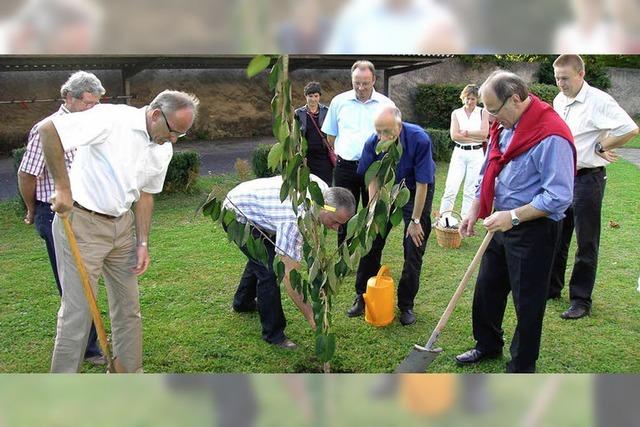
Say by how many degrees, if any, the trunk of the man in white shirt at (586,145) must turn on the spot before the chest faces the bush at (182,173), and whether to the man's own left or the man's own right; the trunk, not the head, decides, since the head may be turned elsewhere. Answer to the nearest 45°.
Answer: approximately 45° to the man's own right

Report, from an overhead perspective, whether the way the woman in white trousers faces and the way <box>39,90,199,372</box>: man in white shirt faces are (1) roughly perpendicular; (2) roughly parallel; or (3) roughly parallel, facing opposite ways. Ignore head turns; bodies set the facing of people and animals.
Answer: roughly perpendicular

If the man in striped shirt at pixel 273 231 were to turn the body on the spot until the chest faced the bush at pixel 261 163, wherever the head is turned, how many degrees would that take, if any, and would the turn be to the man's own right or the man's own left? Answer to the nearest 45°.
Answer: approximately 90° to the man's own left

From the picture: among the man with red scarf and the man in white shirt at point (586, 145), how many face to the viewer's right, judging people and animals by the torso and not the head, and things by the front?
0

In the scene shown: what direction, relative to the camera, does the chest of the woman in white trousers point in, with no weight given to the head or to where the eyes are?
toward the camera

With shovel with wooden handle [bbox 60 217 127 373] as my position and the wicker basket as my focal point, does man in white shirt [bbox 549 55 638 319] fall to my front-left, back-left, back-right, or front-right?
front-right

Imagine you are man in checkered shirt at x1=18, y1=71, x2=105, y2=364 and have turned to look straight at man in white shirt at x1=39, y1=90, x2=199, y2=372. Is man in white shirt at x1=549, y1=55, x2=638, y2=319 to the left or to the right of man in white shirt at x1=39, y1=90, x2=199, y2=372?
left

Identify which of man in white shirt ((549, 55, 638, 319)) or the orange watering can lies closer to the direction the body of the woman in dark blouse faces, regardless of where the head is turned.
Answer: the orange watering can

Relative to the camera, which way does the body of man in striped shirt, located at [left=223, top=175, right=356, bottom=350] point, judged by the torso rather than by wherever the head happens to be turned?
to the viewer's right

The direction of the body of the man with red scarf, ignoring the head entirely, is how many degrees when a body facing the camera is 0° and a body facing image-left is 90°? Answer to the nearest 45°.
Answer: approximately 45°

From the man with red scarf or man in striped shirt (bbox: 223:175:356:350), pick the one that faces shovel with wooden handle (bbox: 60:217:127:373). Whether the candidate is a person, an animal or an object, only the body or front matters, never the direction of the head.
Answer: the man with red scarf

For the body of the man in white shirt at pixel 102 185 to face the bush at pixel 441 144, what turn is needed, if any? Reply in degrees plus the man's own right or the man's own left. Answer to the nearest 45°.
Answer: approximately 90° to the man's own left

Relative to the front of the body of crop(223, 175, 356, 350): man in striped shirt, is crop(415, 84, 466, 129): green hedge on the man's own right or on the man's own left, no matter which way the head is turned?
on the man's own left

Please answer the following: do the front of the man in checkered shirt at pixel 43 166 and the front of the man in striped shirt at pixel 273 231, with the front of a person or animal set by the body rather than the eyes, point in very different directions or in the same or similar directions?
same or similar directions

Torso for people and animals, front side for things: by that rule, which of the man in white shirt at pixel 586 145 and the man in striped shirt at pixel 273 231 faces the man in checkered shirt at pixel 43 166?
the man in white shirt

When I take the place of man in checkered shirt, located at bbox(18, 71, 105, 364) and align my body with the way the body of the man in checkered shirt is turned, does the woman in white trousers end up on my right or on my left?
on my left

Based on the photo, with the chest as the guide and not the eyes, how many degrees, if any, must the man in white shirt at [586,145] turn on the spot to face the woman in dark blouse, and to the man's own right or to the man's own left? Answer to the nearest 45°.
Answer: approximately 45° to the man's own right

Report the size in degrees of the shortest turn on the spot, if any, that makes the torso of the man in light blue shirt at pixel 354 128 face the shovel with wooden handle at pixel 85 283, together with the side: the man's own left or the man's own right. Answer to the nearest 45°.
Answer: approximately 45° to the man's own right

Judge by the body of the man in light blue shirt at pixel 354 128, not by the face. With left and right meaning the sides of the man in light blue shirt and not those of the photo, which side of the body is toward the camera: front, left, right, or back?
front

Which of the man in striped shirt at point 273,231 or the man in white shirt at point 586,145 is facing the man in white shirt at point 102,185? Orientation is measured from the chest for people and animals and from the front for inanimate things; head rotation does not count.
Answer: the man in white shirt at point 586,145
